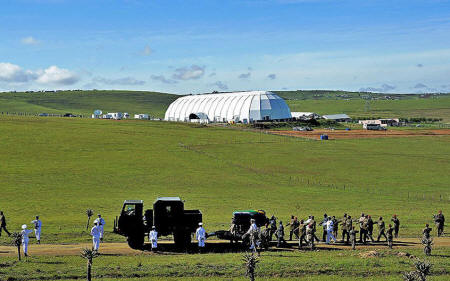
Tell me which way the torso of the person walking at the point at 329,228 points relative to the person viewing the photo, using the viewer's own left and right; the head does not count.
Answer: facing to the left of the viewer

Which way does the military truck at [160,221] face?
to the viewer's left

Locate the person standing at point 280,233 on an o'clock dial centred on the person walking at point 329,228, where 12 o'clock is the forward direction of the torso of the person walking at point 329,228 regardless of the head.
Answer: the person standing at point 280,233 is roughly at 11 o'clock from the person walking at point 329,228.

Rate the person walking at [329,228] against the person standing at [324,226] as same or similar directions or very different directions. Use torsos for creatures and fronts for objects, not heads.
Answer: same or similar directions

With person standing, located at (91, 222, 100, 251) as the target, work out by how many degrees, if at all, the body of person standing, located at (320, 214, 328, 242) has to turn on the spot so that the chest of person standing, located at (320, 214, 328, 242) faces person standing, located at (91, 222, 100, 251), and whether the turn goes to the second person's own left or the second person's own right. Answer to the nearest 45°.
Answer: approximately 45° to the second person's own left

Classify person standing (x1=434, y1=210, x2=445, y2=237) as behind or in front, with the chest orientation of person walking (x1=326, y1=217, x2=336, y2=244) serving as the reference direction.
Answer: behind

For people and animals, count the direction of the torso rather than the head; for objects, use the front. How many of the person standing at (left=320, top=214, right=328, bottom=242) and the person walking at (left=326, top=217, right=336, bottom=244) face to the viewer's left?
2

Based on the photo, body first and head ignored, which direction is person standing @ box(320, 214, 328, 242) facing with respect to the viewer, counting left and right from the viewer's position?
facing to the left of the viewer

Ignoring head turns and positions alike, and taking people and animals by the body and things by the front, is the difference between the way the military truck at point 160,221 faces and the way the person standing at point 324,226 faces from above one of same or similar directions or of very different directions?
same or similar directions

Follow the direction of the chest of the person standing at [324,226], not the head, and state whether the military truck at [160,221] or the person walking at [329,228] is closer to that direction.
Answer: the military truck

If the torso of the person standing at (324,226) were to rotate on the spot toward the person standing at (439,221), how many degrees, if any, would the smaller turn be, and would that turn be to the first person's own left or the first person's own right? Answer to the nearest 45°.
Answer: approximately 180°

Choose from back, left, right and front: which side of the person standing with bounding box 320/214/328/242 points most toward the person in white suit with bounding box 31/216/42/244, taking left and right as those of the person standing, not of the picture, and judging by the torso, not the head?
front

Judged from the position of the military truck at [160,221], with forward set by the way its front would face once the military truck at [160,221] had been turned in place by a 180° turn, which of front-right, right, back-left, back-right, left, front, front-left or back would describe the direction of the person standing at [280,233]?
front

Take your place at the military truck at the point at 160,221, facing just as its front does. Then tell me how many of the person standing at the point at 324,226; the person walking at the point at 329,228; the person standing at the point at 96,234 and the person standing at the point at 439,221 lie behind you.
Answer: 3
